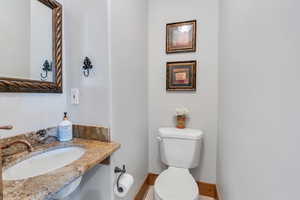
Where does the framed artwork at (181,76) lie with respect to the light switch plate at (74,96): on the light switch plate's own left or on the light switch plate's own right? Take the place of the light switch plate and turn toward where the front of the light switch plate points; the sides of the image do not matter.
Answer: on the light switch plate's own left

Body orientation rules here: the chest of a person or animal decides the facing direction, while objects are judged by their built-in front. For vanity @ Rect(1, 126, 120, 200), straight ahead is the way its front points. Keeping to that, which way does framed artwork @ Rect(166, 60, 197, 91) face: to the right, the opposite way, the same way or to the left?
to the right

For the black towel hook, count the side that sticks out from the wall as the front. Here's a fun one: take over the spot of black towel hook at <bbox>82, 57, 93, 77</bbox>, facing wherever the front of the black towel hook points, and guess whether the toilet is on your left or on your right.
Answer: on your left

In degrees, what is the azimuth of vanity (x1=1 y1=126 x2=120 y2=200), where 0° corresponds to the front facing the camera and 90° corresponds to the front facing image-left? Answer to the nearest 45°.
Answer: approximately 315°

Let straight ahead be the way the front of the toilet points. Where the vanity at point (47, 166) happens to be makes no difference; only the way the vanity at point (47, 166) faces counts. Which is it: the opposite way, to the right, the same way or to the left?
to the left
